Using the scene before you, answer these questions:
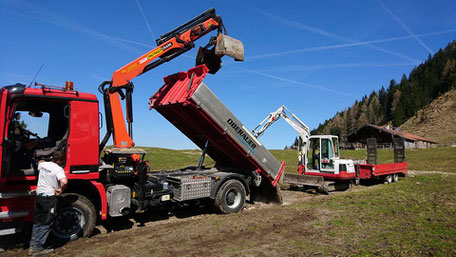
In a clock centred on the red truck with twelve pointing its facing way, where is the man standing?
The man standing is roughly at 10 o'clock from the red truck.

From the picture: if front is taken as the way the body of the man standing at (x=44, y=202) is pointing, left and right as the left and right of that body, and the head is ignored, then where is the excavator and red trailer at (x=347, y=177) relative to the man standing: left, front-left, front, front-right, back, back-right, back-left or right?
front-right

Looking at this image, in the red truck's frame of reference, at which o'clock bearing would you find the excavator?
The excavator is roughly at 5 o'clock from the red truck.

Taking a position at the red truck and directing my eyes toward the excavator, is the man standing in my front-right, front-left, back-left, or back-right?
back-right

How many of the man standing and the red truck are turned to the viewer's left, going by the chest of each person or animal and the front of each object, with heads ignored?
1

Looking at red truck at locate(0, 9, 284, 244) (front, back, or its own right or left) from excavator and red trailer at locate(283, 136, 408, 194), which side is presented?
back

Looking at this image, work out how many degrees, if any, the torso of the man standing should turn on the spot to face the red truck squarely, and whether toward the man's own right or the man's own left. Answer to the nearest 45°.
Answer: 0° — they already face it

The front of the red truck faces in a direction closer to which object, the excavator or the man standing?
the man standing

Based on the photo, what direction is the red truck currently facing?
to the viewer's left

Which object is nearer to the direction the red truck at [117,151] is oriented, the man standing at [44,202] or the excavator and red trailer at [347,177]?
the man standing

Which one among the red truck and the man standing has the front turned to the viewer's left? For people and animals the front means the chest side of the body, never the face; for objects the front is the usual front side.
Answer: the red truck

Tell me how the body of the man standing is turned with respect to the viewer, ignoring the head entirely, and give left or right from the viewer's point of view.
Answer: facing away from the viewer and to the right of the viewer
